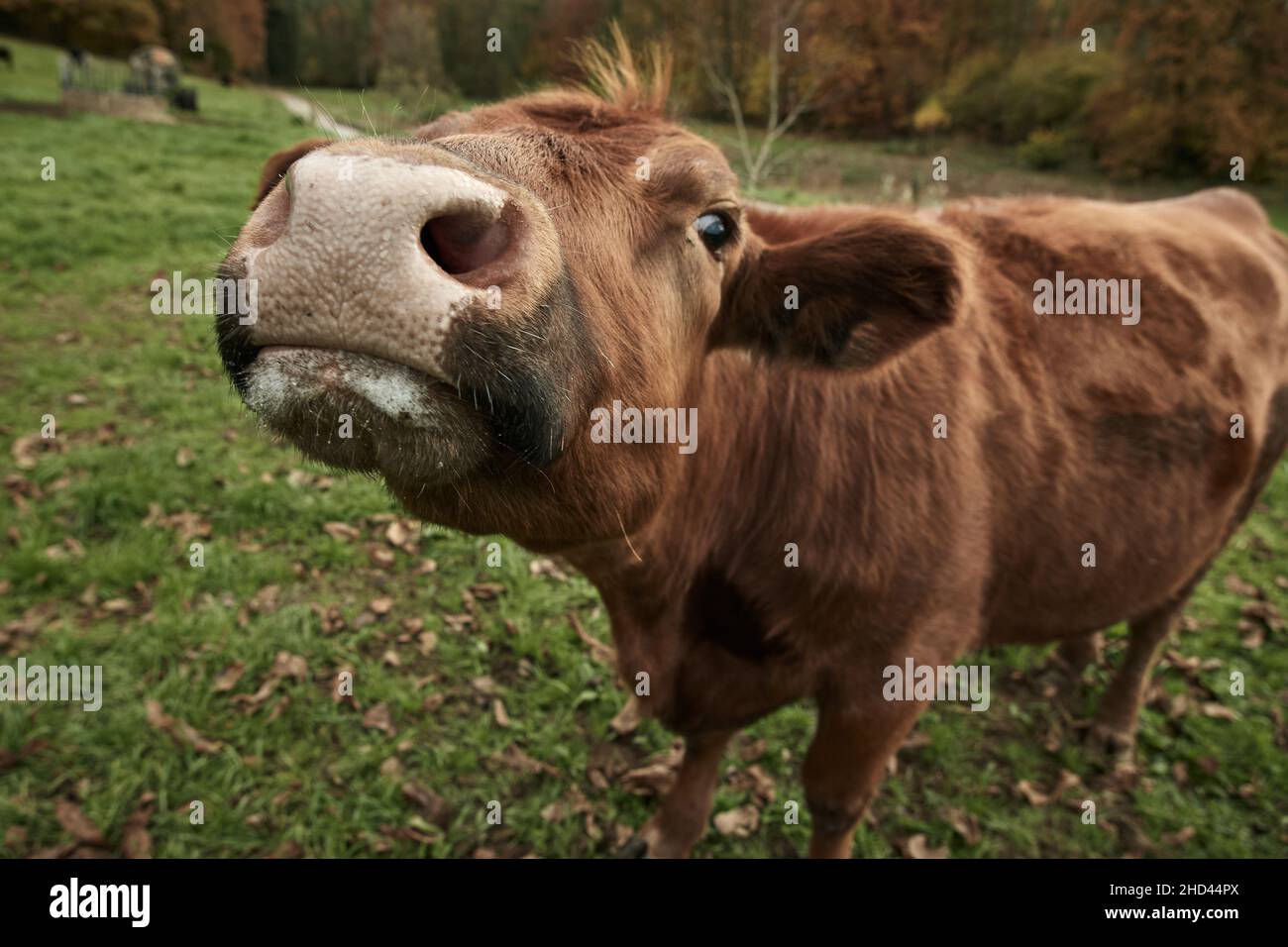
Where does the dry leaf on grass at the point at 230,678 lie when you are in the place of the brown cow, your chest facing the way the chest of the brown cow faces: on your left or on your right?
on your right

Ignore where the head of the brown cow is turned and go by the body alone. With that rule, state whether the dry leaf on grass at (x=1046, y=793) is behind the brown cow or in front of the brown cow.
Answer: behind

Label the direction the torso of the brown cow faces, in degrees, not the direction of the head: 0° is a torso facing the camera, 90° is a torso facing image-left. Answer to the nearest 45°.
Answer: approximately 45°

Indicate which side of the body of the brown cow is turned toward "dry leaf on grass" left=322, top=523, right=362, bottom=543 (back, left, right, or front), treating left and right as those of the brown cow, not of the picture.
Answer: right
